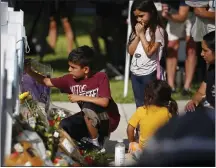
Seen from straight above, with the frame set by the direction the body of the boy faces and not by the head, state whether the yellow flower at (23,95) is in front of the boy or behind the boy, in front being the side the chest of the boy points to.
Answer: in front

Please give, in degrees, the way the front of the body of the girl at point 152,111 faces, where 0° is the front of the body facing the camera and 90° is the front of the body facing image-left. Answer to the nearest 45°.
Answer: approximately 135°

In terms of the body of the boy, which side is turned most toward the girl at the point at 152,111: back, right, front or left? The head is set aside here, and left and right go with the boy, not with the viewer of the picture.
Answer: left

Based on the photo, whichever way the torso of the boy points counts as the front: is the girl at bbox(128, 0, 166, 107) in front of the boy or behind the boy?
behind

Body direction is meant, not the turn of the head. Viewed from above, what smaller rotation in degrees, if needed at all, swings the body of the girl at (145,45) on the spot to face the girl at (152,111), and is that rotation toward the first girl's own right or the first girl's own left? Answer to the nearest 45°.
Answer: approximately 45° to the first girl's own left

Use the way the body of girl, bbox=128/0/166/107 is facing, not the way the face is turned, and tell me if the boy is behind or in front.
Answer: in front

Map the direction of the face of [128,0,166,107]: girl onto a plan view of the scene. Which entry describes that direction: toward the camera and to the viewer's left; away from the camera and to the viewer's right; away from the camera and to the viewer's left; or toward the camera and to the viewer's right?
toward the camera and to the viewer's left

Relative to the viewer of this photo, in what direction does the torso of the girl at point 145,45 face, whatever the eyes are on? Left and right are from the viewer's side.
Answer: facing the viewer and to the left of the viewer

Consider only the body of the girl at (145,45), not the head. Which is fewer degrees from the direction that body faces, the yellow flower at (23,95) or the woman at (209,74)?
the yellow flower

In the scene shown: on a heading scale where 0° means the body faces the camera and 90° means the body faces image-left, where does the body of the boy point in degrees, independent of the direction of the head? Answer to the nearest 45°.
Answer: approximately 45°

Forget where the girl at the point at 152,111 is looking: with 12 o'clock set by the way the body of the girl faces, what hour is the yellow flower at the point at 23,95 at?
The yellow flower is roughly at 10 o'clock from the girl.

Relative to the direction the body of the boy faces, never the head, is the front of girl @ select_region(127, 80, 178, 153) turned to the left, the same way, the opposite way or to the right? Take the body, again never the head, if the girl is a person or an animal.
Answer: to the right

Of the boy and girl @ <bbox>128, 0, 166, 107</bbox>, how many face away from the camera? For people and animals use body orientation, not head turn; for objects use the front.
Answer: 0
